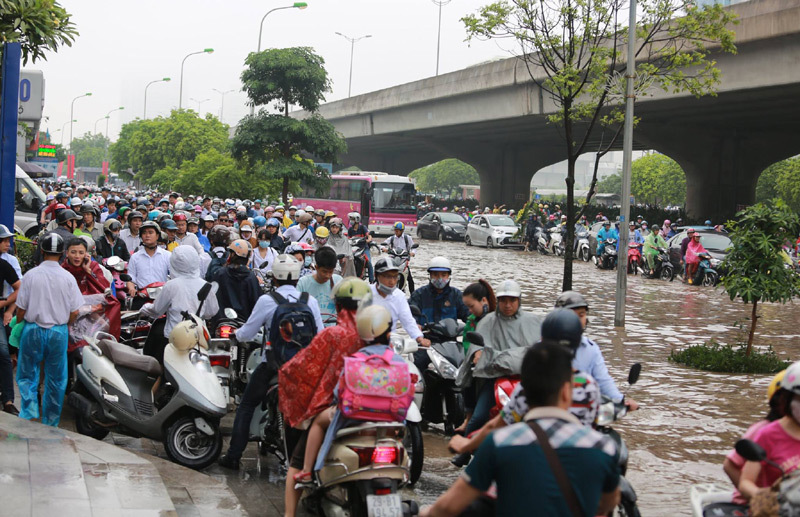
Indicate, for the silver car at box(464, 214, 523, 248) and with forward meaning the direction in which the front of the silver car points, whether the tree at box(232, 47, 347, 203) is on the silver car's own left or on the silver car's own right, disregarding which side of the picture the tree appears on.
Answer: on the silver car's own right

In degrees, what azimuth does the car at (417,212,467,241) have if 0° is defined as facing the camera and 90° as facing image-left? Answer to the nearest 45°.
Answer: approximately 315°

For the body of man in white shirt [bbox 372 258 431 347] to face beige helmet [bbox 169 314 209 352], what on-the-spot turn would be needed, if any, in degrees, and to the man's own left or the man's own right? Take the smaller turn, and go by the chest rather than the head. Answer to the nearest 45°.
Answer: approximately 90° to the man's own right

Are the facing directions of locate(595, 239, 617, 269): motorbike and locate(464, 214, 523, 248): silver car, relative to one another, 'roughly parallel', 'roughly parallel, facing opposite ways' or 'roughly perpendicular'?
roughly parallel

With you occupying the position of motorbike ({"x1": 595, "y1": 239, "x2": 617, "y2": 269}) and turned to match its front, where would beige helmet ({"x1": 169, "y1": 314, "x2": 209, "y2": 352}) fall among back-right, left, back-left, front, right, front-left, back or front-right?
front-right

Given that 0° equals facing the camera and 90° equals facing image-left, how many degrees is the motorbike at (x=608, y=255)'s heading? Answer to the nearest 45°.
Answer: approximately 315°

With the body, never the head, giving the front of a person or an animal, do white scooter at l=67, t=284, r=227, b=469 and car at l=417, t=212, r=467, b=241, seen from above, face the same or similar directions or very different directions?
same or similar directions

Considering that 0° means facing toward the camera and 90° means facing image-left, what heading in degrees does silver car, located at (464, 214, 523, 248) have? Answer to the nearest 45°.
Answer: approximately 315°

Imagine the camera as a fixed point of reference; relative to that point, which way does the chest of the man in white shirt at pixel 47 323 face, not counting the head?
away from the camera

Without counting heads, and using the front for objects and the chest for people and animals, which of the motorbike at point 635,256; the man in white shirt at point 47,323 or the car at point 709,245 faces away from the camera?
the man in white shirt

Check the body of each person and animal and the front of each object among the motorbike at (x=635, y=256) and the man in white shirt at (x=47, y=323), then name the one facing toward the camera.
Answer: the motorbike

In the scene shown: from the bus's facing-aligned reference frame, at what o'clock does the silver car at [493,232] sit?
The silver car is roughly at 12 o'clock from the bus.

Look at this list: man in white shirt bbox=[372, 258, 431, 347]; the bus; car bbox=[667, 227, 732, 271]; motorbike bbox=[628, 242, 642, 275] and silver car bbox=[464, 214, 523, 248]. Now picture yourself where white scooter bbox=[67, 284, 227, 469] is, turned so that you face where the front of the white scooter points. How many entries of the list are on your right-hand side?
0

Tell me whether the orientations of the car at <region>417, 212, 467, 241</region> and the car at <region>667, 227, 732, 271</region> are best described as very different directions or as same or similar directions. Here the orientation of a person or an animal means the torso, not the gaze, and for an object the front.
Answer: same or similar directions

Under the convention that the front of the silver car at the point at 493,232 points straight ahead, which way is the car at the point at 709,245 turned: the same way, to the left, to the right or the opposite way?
the same way
